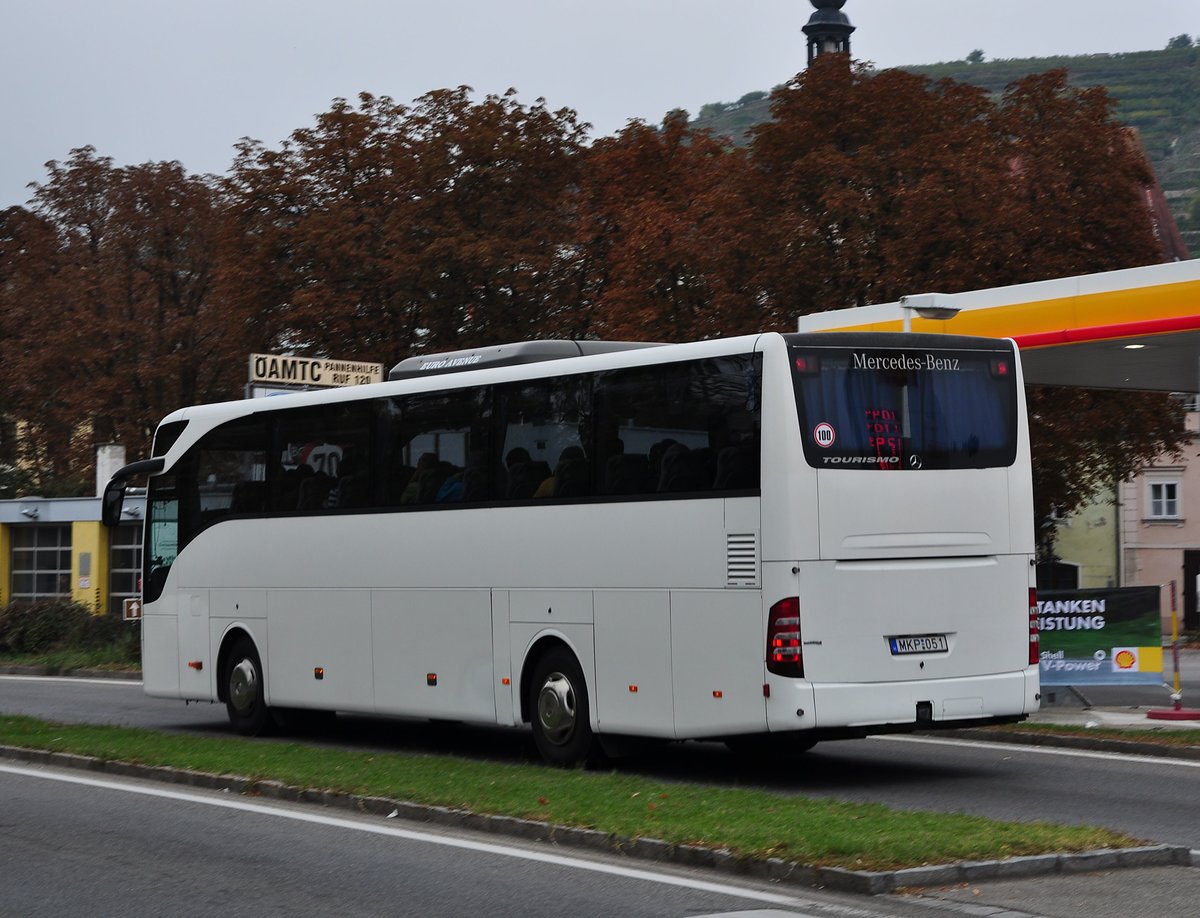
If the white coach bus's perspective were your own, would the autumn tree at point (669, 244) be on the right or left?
on its right

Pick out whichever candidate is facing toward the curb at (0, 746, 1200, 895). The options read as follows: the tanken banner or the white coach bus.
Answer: the tanken banner

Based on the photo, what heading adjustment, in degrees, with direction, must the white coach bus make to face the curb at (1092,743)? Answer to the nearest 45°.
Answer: approximately 90° to its right

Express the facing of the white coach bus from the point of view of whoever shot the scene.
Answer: facing away from the viewer and to the left of the viewer

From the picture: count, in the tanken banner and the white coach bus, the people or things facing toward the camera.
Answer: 1

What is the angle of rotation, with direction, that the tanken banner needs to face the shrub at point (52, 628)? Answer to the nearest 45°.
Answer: approximately 135° to its right

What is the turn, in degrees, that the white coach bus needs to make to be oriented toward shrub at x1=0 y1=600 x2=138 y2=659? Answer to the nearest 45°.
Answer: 0° — it already faces it

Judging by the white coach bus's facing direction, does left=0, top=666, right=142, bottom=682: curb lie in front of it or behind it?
in front

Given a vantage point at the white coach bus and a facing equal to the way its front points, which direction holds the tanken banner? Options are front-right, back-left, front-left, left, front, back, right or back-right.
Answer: right

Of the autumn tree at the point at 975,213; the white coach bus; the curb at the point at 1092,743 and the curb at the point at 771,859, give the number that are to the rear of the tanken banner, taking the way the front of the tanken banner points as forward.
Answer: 1

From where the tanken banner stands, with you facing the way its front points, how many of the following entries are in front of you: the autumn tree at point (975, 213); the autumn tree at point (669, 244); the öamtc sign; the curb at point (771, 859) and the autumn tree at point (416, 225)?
1

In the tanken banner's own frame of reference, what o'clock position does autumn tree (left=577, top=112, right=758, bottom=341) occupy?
The autumn tree is roughly at 5 o'clock from the tanken banner.

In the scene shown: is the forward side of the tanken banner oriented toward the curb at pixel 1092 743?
yes

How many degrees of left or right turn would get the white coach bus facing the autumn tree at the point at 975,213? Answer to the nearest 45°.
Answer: approximately 45° to its right

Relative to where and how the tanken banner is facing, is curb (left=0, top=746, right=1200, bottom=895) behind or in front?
in front

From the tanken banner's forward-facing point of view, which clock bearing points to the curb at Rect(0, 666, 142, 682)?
The curb is roughly at 4 o'clock from the tanken banner.

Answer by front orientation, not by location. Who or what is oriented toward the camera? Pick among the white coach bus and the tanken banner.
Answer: the tanken banner

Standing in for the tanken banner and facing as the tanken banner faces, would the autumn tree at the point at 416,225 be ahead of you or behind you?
behind

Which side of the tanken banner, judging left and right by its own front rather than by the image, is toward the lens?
front
